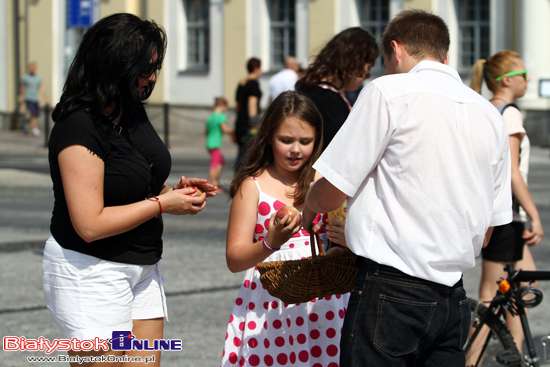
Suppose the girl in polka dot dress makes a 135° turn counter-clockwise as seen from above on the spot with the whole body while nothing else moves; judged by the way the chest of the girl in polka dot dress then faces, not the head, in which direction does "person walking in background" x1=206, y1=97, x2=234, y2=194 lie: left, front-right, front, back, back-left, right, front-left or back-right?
front

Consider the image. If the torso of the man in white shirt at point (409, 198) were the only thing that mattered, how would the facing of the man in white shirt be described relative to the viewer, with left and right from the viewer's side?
facing away from the viewer and to the left of the viewer

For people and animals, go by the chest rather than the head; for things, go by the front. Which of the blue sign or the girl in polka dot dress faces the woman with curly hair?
the blue sign

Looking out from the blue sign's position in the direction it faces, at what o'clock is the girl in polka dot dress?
The girl in polka dot dress is roughly at 12 o'clock from the blue sign.
